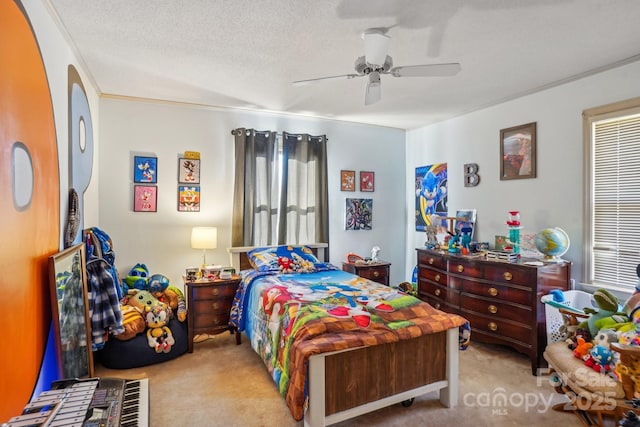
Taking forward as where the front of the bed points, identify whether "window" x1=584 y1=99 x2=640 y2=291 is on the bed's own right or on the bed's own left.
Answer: on the bed's own left

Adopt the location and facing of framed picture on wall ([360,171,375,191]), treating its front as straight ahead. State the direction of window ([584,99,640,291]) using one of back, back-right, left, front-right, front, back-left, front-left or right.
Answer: front-left

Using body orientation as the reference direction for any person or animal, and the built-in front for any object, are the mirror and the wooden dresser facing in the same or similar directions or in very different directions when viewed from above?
very different directions

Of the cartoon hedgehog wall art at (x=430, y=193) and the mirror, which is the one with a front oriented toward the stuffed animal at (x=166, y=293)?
the cartoon hedgehog wall art

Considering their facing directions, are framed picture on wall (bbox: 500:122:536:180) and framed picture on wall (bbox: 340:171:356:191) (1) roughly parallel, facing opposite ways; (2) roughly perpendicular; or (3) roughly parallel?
roughly perpendicular

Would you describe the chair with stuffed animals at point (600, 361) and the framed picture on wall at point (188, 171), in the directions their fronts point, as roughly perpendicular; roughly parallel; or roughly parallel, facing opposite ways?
roughly perpendicular

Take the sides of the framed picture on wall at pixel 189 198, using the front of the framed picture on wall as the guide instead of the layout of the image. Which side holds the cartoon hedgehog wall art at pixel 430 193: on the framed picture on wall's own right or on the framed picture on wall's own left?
on the framed picture on wall's own left

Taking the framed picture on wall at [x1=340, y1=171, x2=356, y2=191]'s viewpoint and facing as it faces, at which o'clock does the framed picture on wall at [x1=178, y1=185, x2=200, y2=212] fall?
the framed picture on wall at [x1=178, y1=185, x2=200, y2=212] is roughly at 2 o'clock from the framed picture on wall at [x1=340, y1=171, x2=356, y2=191].

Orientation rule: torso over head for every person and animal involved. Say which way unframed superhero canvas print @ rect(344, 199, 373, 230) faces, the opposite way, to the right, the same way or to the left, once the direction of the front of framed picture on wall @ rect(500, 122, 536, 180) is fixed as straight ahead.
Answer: to the left
